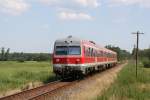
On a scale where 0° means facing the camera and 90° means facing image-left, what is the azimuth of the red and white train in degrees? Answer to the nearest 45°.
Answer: approximately 45°
